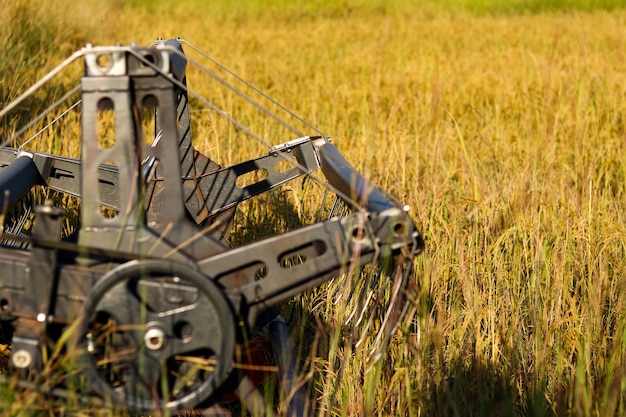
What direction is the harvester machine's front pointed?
to the viewer's right
